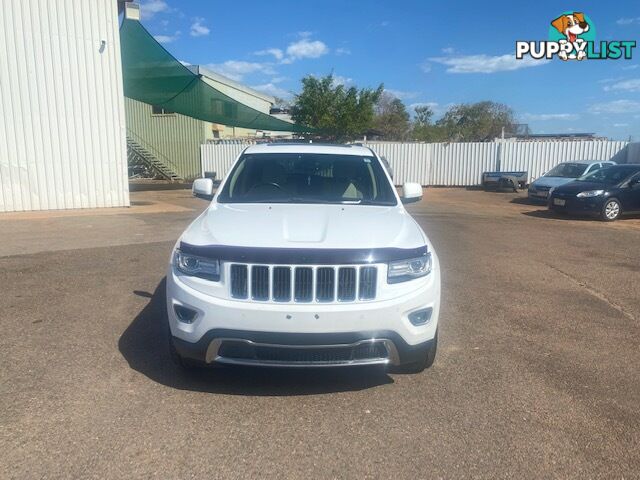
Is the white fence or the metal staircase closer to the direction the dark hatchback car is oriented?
the metal staircase

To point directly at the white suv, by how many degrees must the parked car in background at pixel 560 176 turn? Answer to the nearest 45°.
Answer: approximately 45° to its left

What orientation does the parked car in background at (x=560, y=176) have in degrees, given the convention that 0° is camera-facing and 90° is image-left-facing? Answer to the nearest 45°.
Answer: approximately 45°

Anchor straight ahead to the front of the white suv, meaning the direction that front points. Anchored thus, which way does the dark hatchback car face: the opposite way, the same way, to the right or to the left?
to the right

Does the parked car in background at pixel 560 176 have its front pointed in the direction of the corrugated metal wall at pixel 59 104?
yes

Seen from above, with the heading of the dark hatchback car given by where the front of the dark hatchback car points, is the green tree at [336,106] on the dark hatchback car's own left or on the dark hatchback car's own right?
on the dark hatchback car's own right

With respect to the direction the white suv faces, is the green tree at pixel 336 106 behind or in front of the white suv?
behind

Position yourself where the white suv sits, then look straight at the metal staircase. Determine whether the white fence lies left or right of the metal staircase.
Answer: right

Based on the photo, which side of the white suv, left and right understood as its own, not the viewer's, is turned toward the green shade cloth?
back

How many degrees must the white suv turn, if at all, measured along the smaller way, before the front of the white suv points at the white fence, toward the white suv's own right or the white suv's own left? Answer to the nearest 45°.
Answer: approximately 180°

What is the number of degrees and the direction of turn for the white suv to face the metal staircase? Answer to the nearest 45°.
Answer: approximately 180°

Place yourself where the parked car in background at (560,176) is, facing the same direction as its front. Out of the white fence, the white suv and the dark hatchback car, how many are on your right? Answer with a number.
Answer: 1

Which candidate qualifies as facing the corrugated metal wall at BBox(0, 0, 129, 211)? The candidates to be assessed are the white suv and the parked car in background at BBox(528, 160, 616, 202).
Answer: the parked car in background

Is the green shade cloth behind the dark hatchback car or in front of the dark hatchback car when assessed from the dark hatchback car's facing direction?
in front
